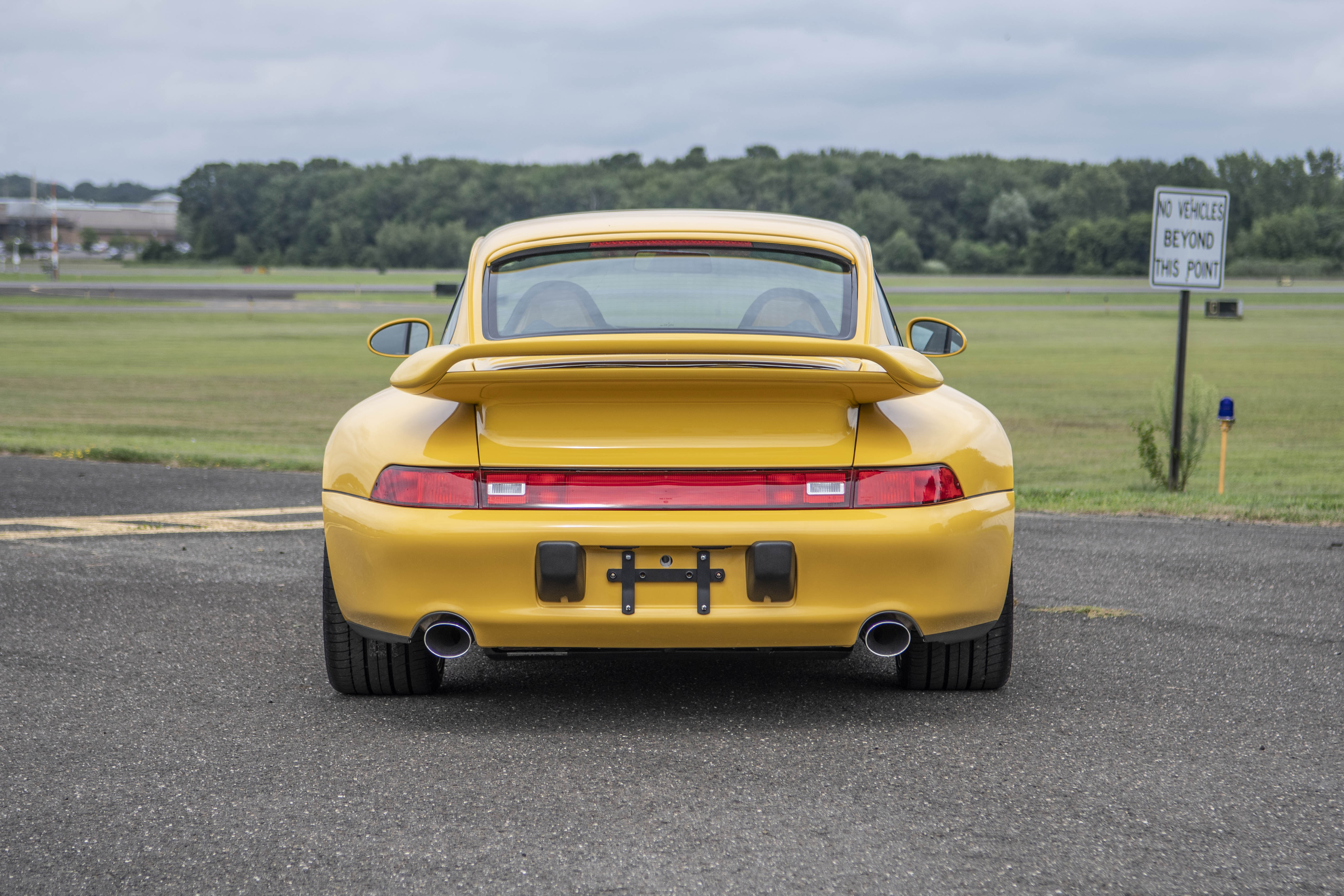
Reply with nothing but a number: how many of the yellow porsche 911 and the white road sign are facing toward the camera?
1

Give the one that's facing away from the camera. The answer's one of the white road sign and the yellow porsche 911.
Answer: the yellow porsche 911

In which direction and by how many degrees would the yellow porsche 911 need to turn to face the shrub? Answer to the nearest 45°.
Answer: approximately 45° to its right

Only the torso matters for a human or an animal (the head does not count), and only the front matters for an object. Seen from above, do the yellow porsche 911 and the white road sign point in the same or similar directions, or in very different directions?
very different directions

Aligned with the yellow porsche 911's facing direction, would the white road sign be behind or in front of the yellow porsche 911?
in front

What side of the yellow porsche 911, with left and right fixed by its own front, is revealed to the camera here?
back
